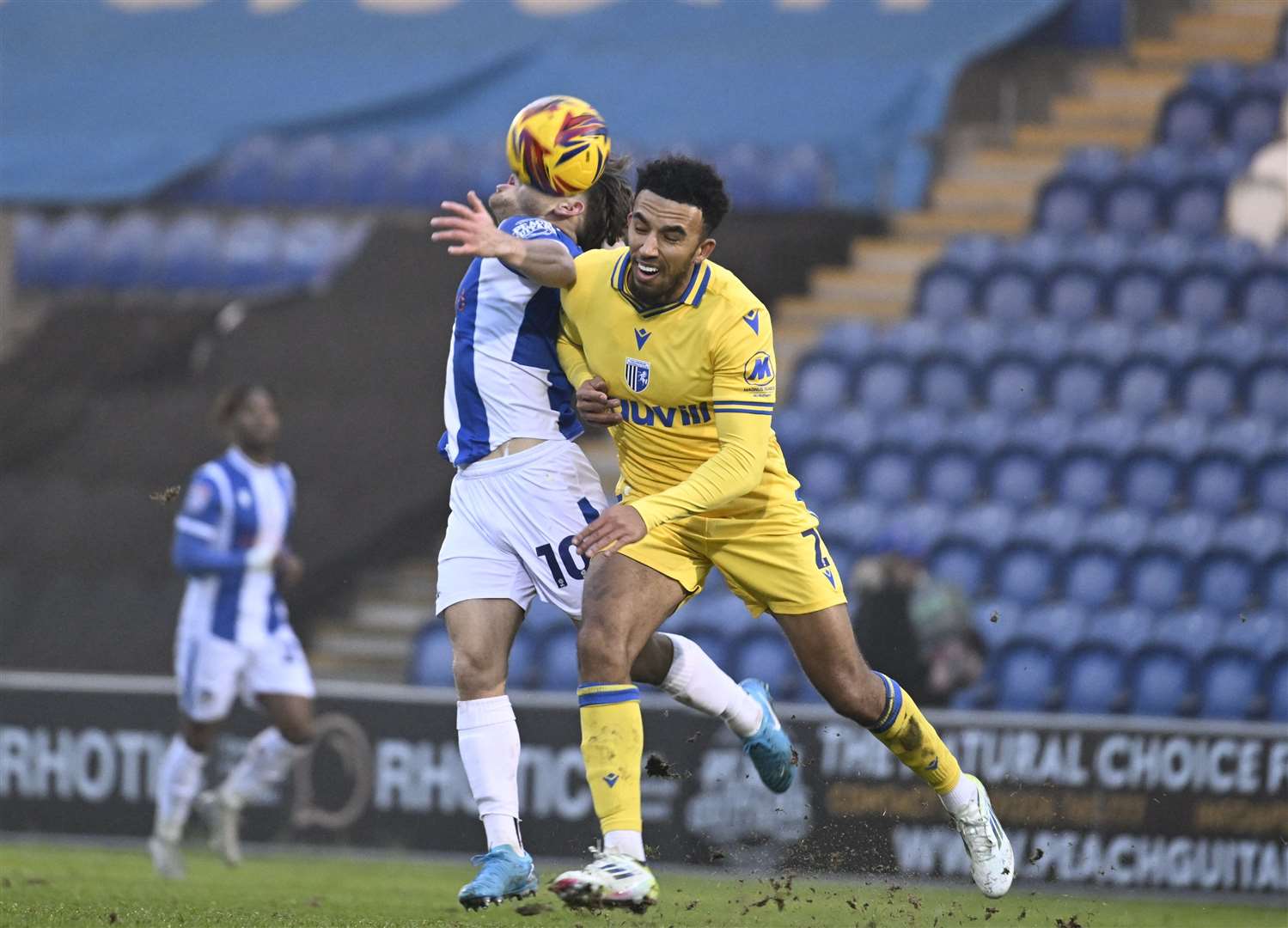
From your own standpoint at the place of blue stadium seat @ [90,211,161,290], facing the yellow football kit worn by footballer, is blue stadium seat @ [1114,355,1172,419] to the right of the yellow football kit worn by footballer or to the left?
left

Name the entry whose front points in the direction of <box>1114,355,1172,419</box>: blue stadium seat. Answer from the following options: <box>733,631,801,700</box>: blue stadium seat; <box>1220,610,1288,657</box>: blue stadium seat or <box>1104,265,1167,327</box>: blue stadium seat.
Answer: <box>1104,265,1167,327</box>: blue stadium seat

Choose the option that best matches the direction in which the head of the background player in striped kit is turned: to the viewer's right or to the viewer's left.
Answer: to the viewer's right

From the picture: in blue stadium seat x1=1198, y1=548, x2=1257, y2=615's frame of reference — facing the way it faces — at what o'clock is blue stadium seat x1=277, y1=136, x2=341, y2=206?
blue stadium seat x1=277, y1=136, x2=341, y2=206 is roughly at 4 o'clock from blue stadium seat x1=1198, y1=548, x2=1257, y2=615.

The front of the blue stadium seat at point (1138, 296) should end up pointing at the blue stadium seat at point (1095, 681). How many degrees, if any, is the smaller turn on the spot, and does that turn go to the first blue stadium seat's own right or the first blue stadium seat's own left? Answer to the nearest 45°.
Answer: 0° — it already faces it

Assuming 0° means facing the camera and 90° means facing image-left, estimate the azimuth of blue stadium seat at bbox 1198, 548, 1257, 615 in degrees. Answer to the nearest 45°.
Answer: approximately 0°

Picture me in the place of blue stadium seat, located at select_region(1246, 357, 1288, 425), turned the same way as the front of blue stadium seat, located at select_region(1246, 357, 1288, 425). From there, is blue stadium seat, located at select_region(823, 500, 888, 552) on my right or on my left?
on my right

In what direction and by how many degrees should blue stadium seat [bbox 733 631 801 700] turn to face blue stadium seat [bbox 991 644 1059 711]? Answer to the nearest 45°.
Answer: approximately 90° to its left

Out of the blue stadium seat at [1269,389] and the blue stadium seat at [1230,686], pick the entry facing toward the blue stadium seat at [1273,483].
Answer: the blue stadium seat at [1269,389]

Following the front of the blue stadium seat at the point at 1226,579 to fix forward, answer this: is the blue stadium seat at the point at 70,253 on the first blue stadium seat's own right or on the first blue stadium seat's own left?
on the first blue stadium seat's own right

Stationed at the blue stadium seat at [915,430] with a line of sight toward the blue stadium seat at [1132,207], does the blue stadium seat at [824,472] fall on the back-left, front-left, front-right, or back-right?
back-left

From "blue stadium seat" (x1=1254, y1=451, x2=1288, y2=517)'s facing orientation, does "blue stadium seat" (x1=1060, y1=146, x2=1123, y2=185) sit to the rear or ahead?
to the rear
